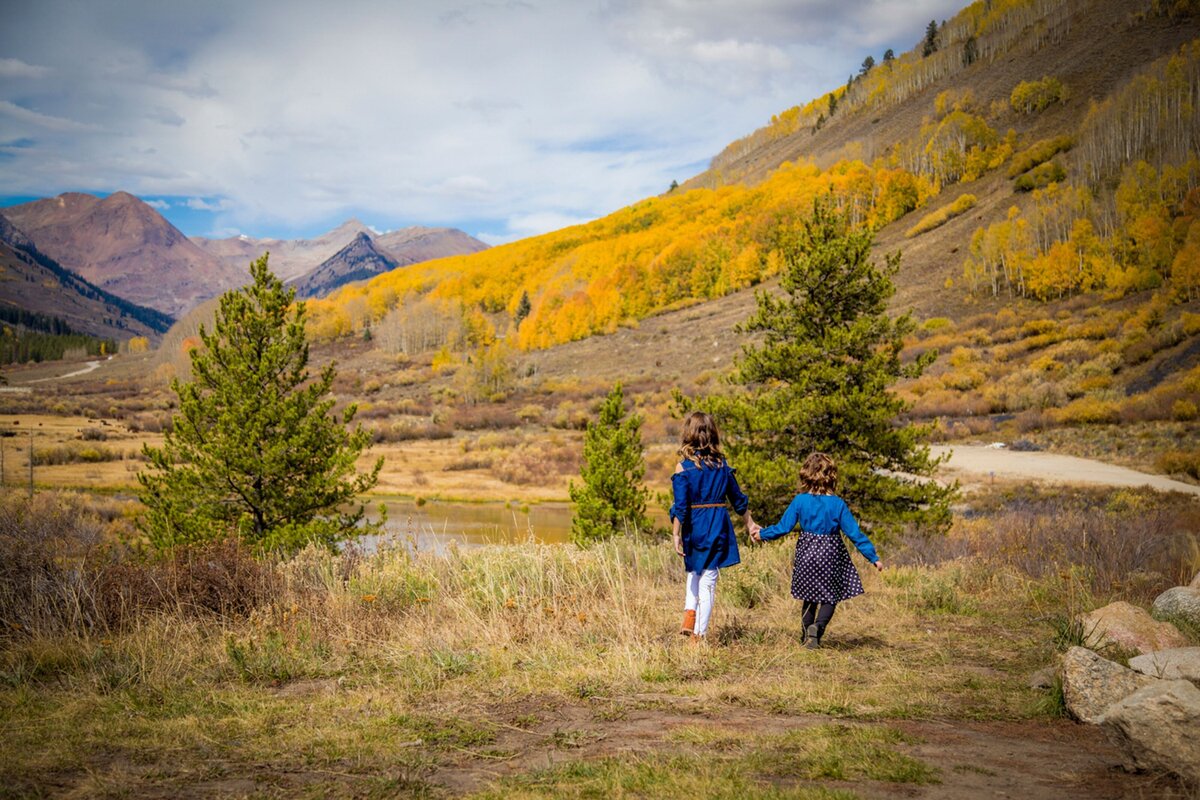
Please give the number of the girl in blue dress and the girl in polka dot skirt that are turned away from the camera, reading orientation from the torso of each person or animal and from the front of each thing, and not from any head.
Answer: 2

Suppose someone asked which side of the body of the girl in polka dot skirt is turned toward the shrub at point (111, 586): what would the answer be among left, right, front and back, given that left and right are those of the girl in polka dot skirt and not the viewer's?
left

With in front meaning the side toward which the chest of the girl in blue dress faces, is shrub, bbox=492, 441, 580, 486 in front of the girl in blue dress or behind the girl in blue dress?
in front

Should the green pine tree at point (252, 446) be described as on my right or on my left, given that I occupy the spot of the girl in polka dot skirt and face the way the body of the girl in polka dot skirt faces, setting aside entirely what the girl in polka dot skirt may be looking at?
on my left

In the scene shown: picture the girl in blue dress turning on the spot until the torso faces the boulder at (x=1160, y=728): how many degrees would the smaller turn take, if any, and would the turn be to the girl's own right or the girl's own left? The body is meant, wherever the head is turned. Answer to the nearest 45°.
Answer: approximately 135° to the girl's own right

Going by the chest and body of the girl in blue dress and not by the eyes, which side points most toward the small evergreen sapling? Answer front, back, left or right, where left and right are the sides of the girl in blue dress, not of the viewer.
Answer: front

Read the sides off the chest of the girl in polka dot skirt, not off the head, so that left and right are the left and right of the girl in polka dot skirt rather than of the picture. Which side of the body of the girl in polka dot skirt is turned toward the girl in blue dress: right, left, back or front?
left

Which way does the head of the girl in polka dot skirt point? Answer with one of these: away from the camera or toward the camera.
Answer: away from the camera

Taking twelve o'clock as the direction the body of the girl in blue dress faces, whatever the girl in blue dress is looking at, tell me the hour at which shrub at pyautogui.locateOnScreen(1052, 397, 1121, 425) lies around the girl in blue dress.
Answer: The shrub is roughly at 1 o'clock from the girl in blue dress.

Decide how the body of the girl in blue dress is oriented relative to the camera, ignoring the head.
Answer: away from the camera

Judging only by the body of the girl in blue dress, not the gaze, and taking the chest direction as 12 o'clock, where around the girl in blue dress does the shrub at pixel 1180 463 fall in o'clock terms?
The shrub is roughly at 1 o'clock from the girl in blue dress.

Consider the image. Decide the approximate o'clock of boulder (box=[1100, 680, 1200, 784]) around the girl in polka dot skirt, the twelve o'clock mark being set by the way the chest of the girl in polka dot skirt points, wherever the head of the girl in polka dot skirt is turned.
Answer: The boulder is roughly at 5 o'clock from the girl in polka dot skirt.

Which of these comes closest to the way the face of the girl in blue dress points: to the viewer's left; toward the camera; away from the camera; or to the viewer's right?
away from the camera

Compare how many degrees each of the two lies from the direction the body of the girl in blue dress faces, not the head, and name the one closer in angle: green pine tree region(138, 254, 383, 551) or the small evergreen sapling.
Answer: the small evergreen sapling

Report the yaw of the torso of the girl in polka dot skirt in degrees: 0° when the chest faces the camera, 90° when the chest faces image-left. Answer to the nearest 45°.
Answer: approximately 180°
